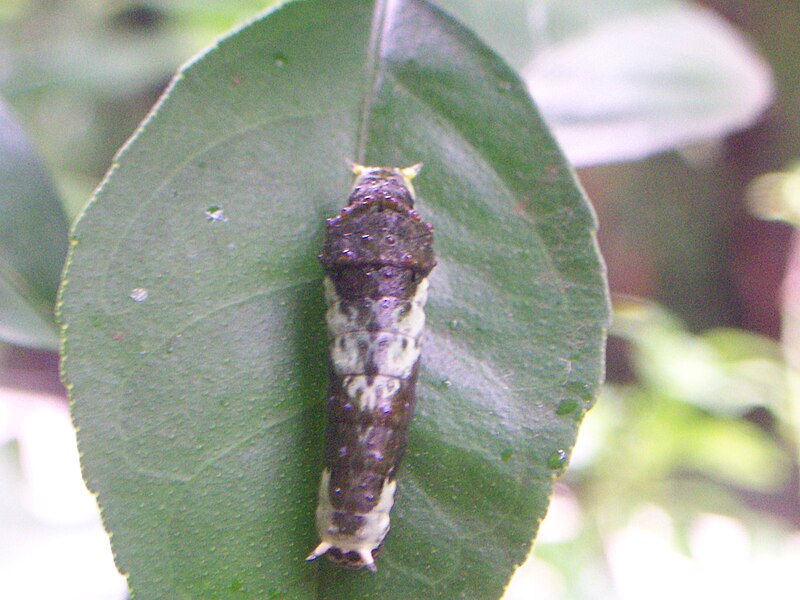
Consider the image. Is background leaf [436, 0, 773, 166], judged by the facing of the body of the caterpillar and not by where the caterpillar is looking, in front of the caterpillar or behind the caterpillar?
in front

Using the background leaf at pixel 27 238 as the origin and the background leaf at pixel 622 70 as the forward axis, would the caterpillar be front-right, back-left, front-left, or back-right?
front-right

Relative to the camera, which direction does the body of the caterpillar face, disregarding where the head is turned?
away from the camera
